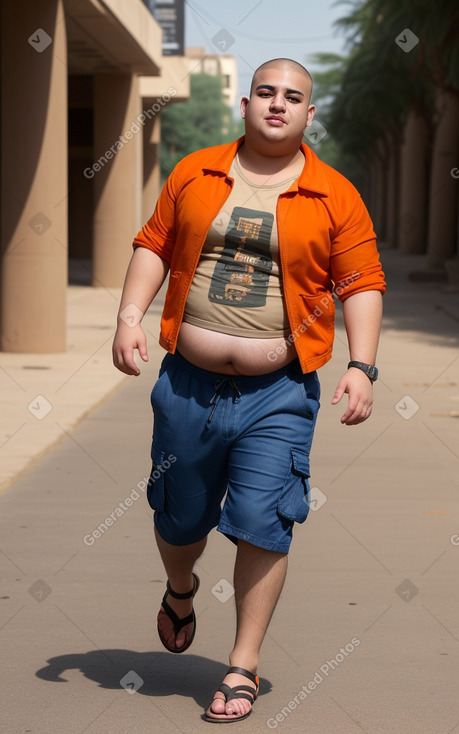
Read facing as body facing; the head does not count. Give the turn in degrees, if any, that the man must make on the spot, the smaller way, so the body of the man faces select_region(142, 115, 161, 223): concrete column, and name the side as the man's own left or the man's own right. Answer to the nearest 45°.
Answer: approximately 180°

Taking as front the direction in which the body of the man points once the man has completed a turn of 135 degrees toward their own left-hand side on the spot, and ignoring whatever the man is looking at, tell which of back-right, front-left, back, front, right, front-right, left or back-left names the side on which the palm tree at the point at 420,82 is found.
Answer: front-left

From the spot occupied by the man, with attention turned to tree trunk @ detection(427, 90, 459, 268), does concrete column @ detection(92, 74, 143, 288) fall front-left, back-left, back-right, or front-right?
front-left

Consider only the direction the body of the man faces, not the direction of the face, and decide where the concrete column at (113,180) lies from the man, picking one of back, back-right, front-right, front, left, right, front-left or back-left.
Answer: back

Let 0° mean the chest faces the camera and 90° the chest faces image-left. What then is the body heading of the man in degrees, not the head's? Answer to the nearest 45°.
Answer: approximately 0°

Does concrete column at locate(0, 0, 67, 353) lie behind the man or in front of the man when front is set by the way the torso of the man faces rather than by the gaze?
behind

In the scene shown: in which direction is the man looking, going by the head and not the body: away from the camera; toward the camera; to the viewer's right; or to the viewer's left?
toward the camera

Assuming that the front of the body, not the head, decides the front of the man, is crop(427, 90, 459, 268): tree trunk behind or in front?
behind
